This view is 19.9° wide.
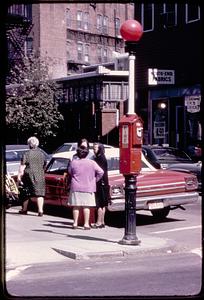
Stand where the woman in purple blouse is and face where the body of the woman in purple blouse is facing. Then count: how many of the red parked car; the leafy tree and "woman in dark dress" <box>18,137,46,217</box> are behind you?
0

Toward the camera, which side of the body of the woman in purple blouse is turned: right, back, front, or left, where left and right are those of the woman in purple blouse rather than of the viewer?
back

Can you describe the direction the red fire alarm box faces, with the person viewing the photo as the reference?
facing the viewer and to the right of the viewer

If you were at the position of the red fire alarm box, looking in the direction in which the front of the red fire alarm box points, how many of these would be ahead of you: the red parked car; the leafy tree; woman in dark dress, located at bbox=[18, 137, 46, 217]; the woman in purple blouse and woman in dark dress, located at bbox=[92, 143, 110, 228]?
0

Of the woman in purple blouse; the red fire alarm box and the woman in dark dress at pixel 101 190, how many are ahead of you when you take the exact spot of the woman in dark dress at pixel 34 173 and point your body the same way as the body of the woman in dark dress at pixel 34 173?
0

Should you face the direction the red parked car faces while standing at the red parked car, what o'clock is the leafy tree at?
The leafy tree is roughly at 1 o'clock from the red parked car.

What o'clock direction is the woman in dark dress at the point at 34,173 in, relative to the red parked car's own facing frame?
The woman in dark dress is roughly at 11 o'clock from the red parked car.

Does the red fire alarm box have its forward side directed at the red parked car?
no

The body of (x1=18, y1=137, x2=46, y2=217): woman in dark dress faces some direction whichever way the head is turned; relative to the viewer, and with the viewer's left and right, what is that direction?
facing away from the viewer and to the left of the viewer

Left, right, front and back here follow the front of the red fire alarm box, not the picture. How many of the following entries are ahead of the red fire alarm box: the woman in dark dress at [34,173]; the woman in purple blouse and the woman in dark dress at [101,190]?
0

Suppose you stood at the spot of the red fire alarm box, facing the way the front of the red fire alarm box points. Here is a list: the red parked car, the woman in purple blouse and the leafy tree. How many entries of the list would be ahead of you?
0

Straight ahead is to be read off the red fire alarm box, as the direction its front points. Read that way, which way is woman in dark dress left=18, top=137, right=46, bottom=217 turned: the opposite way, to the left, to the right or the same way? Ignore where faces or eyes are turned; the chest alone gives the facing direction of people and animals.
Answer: the opposite way

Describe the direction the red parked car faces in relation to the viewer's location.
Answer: facing away from the viewer and to the left of the viewer
